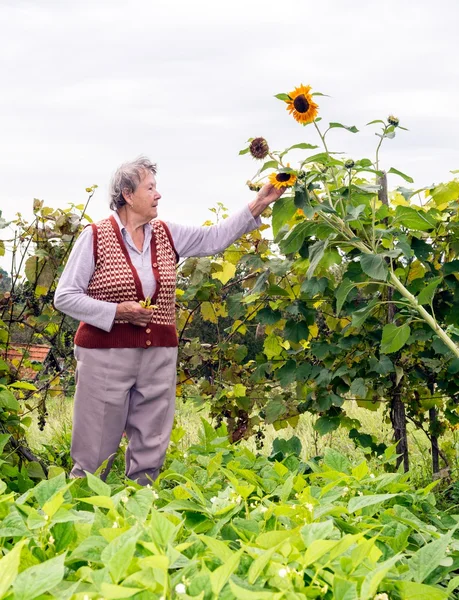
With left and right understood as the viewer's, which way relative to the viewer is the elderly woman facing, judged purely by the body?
facing the viewer and to the right of the viewer

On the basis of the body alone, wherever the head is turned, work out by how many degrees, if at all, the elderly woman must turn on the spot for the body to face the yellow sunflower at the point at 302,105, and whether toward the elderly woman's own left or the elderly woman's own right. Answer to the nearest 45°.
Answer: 0° — they already face it

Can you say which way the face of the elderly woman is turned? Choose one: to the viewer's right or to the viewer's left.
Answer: to the viewer's right

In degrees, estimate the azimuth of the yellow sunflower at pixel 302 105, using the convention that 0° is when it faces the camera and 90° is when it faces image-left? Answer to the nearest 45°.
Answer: approximately 45°

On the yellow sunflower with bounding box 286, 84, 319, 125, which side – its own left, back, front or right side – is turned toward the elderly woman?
right

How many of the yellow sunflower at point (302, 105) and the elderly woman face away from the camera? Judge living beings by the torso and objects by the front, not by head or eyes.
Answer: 0
